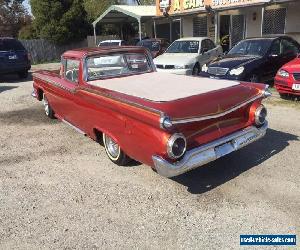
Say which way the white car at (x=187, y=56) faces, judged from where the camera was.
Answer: facing the viewer and to the left of the viewer

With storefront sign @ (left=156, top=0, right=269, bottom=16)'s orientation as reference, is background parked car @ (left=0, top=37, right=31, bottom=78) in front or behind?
in front

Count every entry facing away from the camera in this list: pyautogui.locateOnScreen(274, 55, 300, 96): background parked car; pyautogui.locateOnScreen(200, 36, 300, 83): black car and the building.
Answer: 0

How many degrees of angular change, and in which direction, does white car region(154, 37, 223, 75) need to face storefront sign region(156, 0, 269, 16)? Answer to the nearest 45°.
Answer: approximately 135° to its right

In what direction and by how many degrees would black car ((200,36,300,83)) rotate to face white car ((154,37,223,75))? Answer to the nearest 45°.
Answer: approximately 90° to its right

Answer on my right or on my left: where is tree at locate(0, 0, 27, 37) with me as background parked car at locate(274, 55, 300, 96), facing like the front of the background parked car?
on my right

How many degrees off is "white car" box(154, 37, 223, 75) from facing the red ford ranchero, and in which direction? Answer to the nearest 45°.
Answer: approximately 45° to its left

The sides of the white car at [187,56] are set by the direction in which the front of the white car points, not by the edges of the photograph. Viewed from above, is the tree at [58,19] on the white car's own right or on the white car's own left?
on the white car's own right

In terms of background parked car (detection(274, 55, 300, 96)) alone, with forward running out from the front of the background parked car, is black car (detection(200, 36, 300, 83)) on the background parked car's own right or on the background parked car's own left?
on the background parked car's own right

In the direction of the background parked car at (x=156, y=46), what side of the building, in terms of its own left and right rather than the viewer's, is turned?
right

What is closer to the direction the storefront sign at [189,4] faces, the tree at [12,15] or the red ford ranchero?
the red ford ranchero

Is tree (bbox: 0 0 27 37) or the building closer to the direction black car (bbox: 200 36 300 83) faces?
the tree

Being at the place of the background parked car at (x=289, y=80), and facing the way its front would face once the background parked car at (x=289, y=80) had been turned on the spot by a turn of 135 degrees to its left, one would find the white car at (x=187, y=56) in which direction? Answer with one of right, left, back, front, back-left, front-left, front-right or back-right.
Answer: back-left

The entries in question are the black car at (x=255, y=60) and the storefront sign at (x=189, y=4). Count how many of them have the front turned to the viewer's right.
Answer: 0

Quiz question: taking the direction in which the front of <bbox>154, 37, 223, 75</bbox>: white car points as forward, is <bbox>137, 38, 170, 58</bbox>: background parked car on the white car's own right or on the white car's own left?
on the white car's own right

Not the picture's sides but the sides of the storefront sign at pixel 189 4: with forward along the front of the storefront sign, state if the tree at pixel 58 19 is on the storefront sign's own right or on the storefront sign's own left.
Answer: on the storefront sign's own right

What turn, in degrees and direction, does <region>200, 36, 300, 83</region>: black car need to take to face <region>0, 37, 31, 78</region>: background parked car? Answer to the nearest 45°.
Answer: approximately 45° to its right

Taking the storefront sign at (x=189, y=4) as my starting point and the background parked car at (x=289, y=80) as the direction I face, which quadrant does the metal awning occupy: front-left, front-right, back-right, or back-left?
back-right
